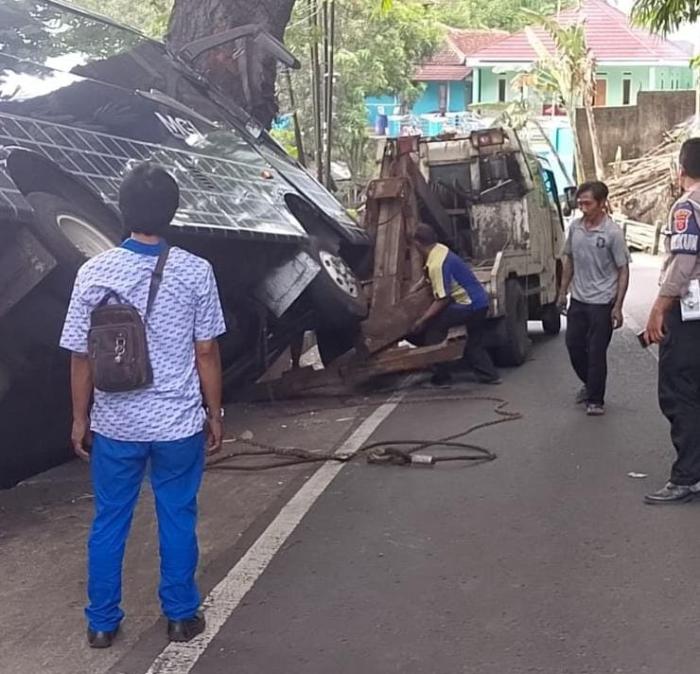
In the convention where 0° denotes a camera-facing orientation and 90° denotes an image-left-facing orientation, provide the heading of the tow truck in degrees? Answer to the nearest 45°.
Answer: approximately 225°

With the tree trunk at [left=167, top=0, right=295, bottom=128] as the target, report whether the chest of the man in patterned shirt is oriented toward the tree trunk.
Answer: yes

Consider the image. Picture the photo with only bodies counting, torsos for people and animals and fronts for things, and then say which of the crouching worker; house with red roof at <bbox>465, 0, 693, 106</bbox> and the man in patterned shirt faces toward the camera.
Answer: the house with red roof

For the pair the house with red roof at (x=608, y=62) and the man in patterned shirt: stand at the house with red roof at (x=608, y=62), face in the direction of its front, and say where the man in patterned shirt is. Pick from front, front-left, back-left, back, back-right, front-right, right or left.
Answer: front

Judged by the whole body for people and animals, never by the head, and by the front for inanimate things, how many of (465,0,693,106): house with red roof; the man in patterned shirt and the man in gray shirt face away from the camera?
1

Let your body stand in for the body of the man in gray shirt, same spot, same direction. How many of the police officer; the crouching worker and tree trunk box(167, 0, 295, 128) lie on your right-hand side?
2

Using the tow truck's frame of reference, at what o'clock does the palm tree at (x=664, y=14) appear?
The palm tree is roughly at 12 o'clock from the tow truck.

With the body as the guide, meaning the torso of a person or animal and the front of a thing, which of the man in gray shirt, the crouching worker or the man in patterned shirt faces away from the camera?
the man in patterned shirt

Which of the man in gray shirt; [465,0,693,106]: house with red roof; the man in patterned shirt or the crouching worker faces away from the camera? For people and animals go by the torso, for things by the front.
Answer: the man in patterned shirt

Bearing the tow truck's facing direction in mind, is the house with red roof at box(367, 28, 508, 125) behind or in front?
in front

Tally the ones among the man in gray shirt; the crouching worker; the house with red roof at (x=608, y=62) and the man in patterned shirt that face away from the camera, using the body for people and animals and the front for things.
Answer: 1

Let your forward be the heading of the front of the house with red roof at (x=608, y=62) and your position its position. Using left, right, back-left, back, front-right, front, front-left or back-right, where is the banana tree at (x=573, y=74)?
front

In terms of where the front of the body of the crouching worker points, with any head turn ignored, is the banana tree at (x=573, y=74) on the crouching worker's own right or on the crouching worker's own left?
on the crouching worker's own right

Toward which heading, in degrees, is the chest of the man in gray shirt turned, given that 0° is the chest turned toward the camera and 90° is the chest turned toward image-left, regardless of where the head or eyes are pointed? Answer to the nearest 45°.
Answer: approximately 45°

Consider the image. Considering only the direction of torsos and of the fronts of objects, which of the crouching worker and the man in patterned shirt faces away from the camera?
the man in patterned shirt

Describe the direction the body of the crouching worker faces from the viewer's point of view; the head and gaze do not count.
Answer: to the viewer's left

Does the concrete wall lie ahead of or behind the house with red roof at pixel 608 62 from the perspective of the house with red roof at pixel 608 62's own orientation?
ahead

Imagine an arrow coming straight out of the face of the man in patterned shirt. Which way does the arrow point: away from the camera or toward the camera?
away from the camera
